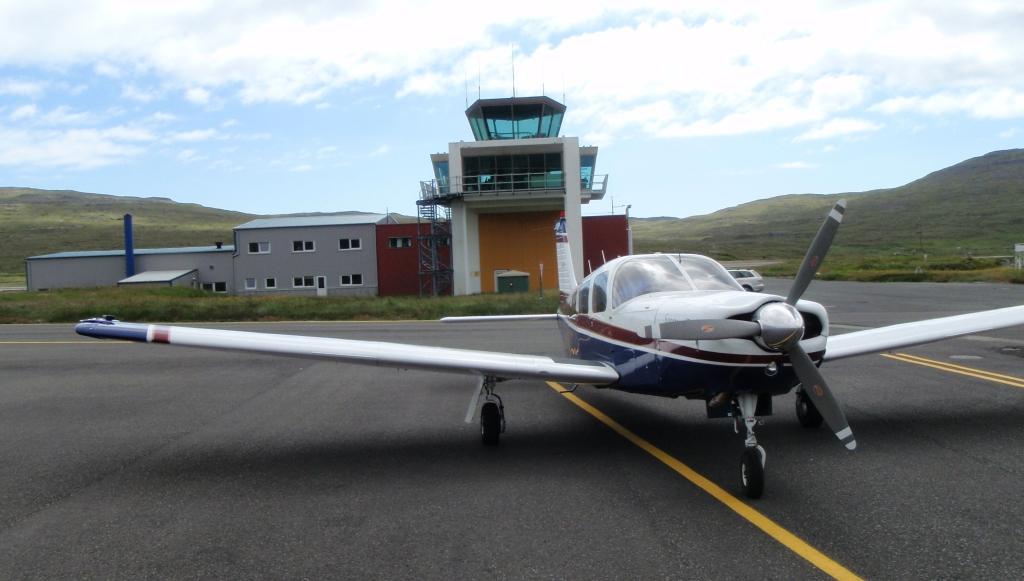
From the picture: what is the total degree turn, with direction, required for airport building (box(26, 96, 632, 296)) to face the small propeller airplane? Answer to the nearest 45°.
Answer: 0° — it already faces it

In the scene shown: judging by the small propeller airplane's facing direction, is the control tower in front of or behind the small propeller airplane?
behind

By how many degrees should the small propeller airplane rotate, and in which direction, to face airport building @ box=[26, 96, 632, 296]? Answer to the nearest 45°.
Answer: approximately 135° to its left

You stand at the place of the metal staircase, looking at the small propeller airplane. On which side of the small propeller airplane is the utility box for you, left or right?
left

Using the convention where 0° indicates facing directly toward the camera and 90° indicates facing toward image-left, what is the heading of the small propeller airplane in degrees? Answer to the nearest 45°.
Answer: approximately 315°

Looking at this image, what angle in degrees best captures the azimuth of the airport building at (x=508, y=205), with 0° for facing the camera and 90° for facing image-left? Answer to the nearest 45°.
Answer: approximately 0°

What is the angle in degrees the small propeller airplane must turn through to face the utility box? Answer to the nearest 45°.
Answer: approximately 135° to its left
